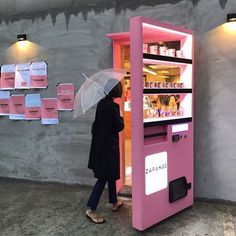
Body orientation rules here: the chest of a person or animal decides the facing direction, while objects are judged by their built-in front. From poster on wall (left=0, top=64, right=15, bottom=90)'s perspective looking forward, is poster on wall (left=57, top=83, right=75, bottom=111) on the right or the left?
on its left

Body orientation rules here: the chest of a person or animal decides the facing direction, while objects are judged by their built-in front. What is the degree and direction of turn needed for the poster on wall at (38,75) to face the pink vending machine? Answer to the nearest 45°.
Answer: approximately 45° to its left

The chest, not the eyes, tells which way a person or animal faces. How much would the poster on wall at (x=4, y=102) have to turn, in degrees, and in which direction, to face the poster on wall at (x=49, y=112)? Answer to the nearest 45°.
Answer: approximately 45° to its left

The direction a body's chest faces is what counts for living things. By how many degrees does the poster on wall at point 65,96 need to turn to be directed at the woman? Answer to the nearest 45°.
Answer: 0° — it already faces them

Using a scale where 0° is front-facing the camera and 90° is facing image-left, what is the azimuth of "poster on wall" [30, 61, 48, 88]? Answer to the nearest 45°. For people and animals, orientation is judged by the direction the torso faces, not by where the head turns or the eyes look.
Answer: approximately 0°

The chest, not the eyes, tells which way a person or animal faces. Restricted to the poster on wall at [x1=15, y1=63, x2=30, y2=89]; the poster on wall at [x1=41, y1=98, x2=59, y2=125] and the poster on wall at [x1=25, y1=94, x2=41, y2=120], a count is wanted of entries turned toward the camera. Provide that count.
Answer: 3

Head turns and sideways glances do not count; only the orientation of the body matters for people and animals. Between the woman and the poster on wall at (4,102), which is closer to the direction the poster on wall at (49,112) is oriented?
the woman

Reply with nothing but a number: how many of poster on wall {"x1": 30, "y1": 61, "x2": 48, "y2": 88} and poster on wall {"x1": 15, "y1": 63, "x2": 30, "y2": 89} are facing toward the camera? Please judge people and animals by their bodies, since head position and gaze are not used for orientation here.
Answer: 2
